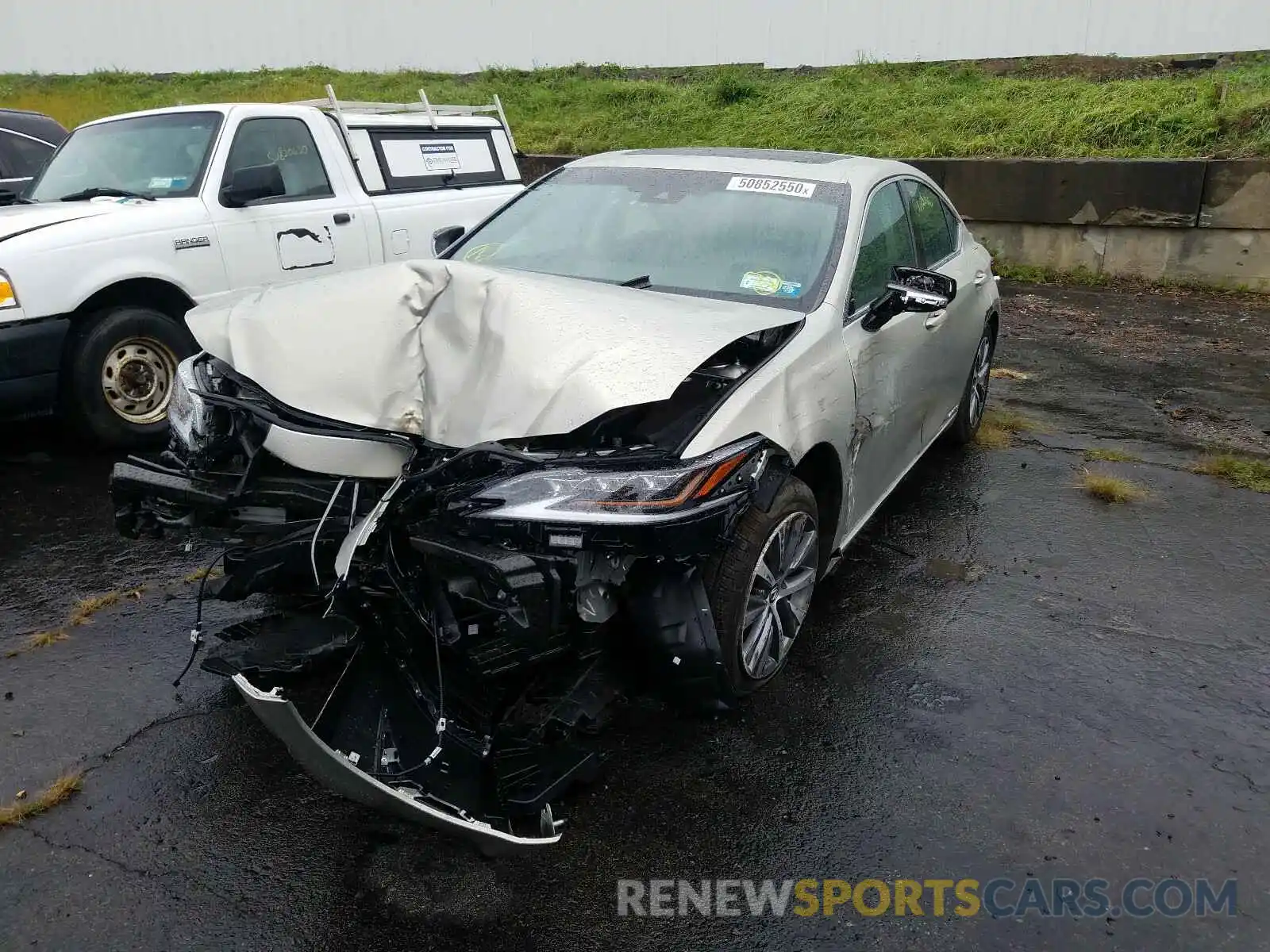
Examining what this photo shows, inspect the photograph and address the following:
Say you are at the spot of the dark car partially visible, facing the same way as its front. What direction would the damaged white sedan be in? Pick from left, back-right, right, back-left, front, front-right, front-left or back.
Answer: left

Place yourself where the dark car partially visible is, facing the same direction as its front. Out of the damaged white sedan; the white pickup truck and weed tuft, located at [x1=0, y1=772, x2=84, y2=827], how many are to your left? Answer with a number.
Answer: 3

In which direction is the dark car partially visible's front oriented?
to the viewer's left

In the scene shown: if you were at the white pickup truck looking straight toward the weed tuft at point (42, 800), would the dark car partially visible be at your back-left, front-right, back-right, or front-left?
back-right

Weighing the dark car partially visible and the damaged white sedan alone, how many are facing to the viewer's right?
0

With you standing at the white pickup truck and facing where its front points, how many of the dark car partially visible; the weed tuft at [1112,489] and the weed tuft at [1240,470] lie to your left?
2

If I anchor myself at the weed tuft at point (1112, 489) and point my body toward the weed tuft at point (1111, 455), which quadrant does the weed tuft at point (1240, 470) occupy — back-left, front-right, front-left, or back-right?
front-right

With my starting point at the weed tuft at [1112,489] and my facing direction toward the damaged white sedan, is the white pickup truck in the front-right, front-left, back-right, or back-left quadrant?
front-right

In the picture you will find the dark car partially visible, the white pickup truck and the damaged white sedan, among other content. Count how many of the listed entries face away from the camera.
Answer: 0

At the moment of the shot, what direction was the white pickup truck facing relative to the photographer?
facing the viewer and to the left of the viewer

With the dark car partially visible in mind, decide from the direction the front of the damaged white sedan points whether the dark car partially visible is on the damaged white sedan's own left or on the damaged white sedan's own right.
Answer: on the damaged white sedan's own right

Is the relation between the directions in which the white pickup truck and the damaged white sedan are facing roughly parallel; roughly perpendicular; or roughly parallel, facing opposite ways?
roughly parallel

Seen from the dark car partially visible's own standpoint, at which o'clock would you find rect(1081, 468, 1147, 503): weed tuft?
The weed tuft is roughly at 8 o'clock from the dark car partially visible.

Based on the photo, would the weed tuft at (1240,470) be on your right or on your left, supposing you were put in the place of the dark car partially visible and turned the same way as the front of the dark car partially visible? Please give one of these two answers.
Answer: on your left
